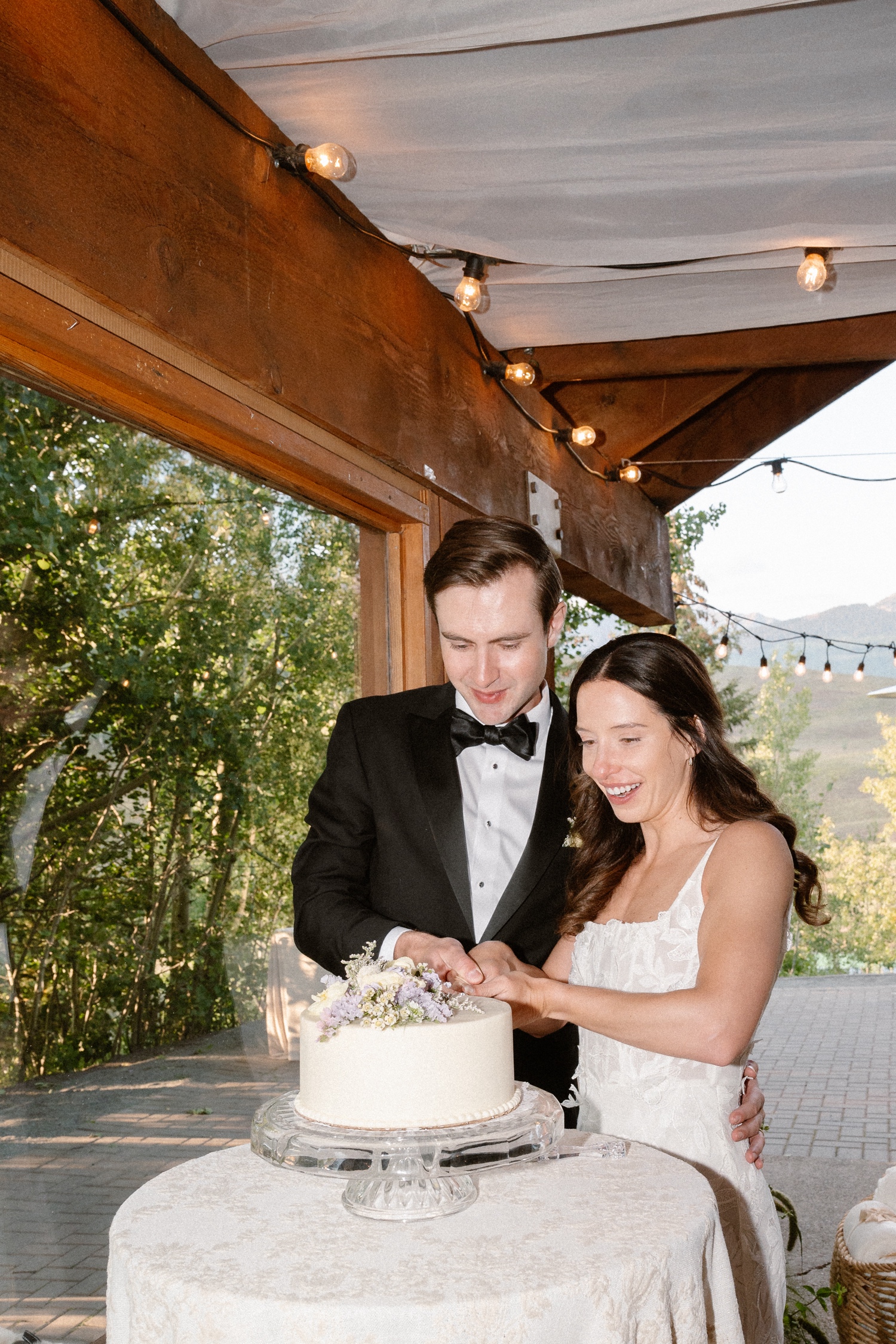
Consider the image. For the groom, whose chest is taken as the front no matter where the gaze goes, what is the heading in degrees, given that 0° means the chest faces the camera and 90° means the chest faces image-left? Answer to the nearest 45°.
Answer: approximately 0°

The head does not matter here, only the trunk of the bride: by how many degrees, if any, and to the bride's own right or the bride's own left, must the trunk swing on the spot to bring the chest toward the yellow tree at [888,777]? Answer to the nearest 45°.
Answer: approximately 135° to the bride's own right

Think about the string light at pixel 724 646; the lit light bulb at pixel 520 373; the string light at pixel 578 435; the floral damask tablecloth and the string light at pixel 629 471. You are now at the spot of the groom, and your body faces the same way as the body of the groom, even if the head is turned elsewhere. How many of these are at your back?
4

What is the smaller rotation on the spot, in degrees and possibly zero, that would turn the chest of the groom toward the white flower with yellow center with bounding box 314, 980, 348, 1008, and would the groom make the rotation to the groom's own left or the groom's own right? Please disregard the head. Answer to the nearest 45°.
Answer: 0° — they already face it

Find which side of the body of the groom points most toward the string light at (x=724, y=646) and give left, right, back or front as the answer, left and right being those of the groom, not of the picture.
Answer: back

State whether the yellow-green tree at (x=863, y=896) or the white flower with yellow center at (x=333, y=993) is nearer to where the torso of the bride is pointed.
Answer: the white flower with yellow center

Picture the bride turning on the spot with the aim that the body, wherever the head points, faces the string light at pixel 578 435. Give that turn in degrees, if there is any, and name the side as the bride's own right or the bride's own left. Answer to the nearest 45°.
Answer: approximately 135° to the bride's own right

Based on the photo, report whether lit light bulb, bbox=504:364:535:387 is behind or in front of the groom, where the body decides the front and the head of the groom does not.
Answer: behind

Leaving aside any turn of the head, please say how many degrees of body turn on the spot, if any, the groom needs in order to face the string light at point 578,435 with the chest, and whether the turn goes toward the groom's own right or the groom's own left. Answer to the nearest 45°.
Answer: approximately 180°

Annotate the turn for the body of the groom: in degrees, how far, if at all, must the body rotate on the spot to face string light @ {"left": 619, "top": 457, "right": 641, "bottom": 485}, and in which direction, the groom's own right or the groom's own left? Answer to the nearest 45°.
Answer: approximately 180°
